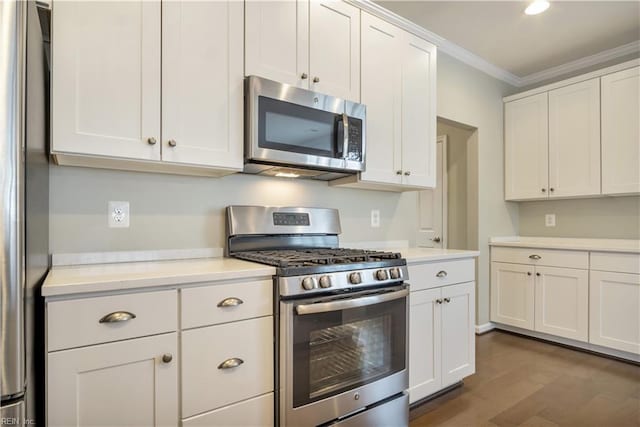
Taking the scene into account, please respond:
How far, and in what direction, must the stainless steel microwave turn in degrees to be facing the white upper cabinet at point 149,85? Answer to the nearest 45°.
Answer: approximately 90° to its right

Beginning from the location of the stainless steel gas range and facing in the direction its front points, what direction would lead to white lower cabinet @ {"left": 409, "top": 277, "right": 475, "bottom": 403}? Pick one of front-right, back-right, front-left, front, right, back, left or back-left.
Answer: left

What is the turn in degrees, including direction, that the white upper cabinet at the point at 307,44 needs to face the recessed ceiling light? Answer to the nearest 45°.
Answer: approximately 45° to its left

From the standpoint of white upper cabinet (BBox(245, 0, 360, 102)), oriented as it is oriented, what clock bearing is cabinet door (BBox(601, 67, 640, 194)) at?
The cabinet door is roughly at 10 o'clock from the white upper cabinet.

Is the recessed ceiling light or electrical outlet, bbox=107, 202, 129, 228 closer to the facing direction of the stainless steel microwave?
the recessed ceiling light

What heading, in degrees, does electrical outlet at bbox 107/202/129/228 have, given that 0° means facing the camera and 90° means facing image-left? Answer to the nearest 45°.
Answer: approximately 0°

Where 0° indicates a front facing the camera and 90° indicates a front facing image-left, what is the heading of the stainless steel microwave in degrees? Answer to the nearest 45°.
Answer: approximately 315°

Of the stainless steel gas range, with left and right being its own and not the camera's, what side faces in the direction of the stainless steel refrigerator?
right

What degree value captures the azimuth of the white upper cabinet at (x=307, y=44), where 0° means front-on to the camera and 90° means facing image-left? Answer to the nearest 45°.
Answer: approximately 315°

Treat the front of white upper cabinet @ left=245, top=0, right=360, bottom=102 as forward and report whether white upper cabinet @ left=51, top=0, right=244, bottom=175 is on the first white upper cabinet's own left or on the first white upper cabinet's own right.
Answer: on the first white upper cabinet's own right
